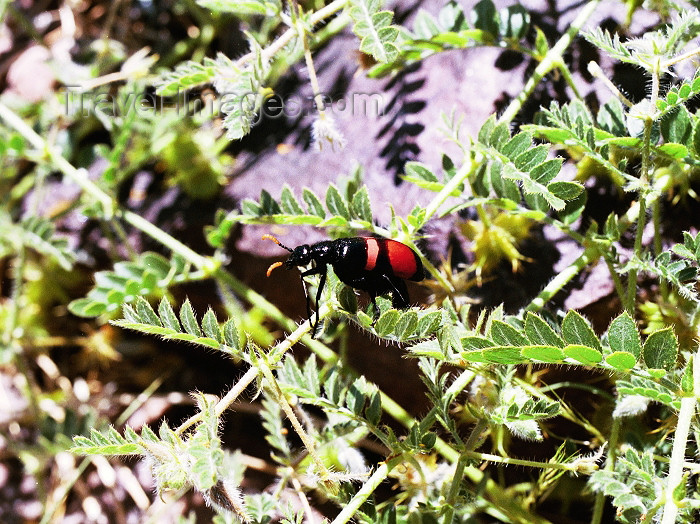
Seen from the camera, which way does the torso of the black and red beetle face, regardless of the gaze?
to the viewer's left
